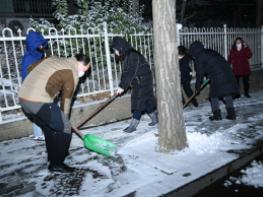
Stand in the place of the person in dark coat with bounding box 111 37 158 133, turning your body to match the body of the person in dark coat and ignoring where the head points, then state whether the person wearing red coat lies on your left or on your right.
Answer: on your right

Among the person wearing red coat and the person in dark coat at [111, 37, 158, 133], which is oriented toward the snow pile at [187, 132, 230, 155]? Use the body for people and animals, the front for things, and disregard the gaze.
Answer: the person wearing red coat

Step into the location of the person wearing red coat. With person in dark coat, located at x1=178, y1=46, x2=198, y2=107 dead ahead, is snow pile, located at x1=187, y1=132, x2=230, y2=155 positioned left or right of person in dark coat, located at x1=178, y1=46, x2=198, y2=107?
left

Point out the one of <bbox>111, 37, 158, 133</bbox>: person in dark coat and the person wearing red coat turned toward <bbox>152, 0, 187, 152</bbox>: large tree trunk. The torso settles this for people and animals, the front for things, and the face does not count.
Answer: the person wearing red coat

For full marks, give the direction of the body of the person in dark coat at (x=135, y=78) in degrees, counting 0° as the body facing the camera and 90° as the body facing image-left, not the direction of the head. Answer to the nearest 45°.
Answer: approximately 90°

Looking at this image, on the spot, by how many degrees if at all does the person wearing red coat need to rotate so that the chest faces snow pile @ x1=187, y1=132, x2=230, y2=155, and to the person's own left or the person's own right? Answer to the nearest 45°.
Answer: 0° — they already face it

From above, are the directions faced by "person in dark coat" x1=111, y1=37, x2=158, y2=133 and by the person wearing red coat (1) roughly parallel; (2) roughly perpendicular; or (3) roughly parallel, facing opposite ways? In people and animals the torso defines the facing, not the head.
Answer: roughly perpendicular

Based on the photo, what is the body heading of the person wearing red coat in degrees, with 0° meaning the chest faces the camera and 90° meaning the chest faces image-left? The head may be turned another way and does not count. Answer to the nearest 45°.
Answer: approximately 0°
